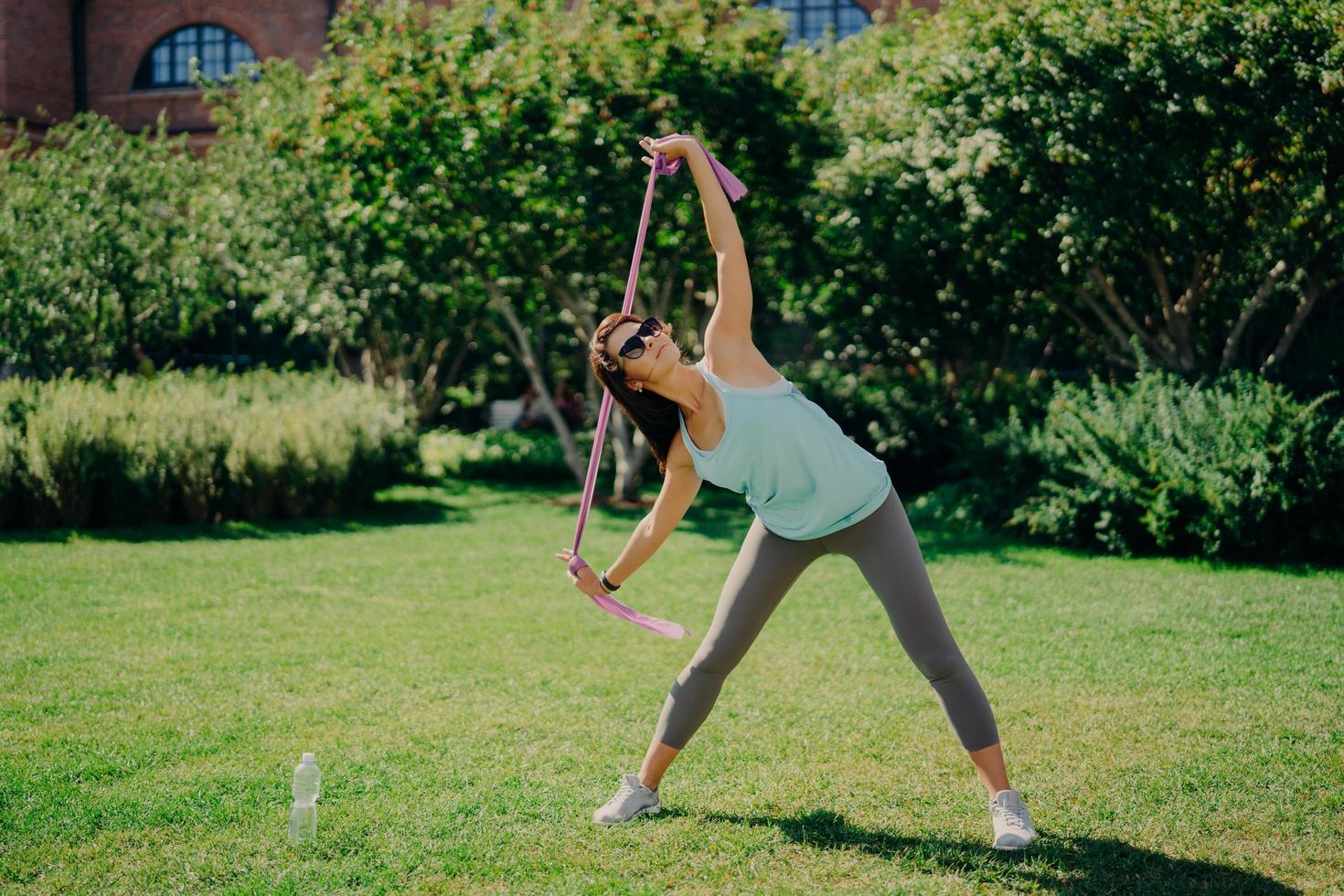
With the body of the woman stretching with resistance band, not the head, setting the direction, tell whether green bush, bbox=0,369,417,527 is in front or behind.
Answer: behind

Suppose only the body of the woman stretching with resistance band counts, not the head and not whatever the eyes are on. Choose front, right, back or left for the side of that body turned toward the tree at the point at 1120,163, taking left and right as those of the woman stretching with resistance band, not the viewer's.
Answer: back

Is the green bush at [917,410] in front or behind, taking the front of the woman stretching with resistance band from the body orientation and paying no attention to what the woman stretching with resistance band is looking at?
behind

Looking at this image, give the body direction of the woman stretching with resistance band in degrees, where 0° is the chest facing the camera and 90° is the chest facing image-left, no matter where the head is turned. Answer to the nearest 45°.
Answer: approximately 0°

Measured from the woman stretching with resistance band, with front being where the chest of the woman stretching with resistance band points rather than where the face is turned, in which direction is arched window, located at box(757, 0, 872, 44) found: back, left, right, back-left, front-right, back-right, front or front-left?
back

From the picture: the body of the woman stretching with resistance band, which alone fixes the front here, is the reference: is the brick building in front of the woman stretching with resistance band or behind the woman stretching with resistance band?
behind

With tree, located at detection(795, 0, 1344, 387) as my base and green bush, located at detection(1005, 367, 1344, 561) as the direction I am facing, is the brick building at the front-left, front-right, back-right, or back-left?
back-right

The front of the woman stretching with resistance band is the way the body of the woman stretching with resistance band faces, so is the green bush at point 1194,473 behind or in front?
behind
